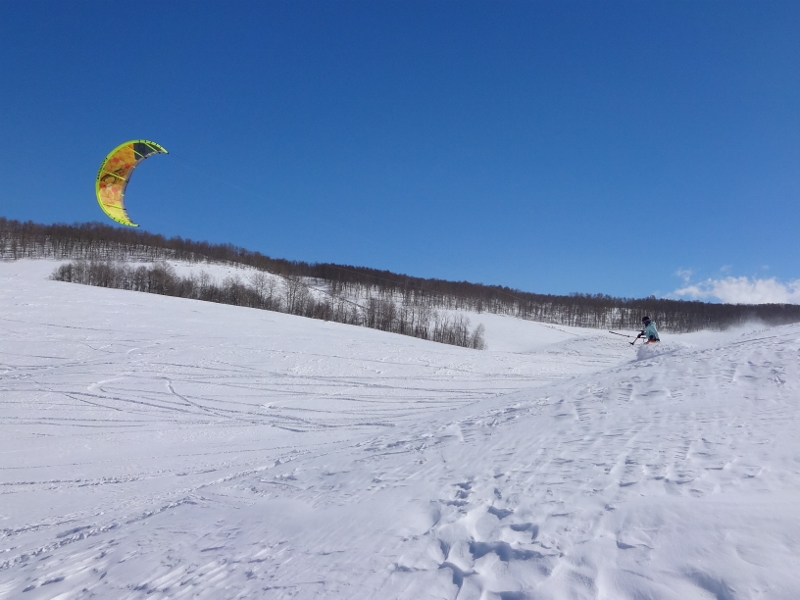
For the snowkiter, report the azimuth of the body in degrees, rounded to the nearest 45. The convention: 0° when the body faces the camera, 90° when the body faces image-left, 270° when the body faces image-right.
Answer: approximately 90°

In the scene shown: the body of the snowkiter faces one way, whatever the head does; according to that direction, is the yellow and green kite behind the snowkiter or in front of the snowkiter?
in front
